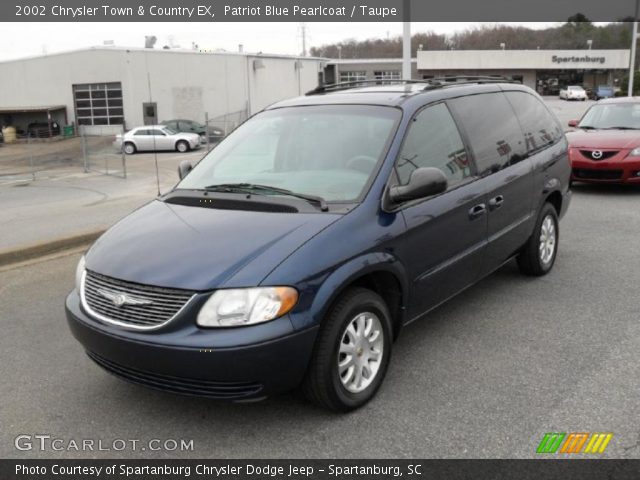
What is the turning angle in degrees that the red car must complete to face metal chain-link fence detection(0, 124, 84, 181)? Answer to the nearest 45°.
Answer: approximately 90° to its right

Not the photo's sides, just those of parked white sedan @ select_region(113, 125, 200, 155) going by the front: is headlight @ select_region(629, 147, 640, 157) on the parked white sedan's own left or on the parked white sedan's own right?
on the parked white sedan's own right

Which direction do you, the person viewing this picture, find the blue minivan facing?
facing the viewer and to the left of the viewer

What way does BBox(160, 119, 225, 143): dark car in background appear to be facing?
to the viewer's right

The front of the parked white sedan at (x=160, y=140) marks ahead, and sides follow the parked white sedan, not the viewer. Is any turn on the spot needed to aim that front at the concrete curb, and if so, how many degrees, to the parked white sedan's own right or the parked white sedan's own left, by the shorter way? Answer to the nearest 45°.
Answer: approximately 90° to the parked white sedan's own right

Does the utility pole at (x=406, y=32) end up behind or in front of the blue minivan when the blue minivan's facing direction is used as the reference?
behind

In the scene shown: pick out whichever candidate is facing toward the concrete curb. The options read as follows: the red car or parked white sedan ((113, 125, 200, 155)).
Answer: the red car

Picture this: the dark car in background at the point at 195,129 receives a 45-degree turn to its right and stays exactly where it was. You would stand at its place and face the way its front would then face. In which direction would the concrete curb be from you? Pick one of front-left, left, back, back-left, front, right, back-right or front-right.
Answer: front-right

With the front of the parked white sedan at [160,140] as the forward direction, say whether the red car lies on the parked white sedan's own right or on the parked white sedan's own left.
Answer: on the parked white sedan's own right

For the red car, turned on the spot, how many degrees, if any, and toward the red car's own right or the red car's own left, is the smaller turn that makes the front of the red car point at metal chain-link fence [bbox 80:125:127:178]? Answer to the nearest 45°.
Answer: approximately 90° to the red car's own right

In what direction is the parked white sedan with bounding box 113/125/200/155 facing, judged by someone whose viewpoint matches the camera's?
facing to the right of the viewer

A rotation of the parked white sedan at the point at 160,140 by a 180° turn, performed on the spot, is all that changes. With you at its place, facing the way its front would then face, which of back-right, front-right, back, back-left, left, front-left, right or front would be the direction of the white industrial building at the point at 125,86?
right

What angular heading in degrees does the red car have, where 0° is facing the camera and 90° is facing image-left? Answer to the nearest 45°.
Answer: approximately 45°

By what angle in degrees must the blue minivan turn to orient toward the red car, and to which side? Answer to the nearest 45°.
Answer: approximately 180°
